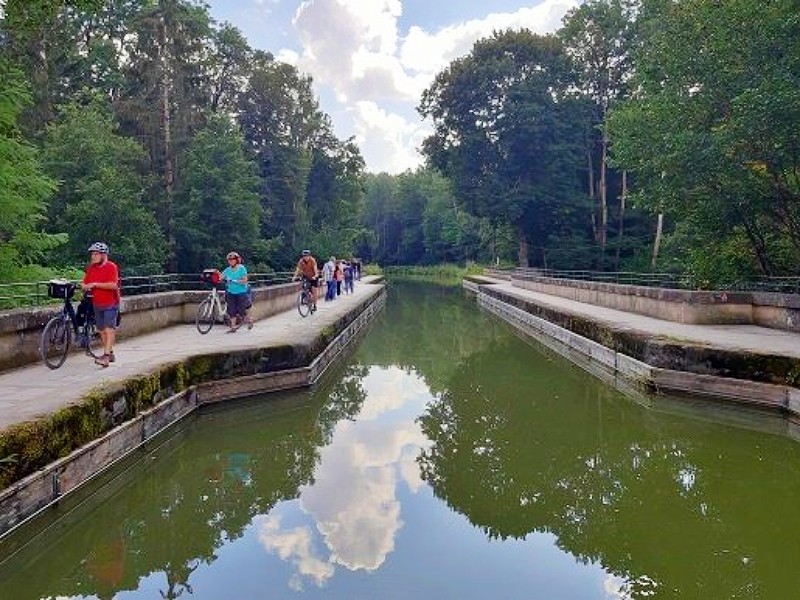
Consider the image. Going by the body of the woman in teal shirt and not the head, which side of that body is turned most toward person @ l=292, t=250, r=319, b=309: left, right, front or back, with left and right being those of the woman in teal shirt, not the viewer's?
back

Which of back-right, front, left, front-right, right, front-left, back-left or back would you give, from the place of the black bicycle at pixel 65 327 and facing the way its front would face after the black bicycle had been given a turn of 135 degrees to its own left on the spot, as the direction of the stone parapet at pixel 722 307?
front

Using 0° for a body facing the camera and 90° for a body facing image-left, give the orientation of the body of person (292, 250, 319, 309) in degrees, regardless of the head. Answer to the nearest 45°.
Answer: approximately 0°

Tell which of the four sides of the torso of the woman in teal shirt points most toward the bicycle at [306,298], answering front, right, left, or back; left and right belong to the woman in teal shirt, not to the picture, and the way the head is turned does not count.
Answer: back

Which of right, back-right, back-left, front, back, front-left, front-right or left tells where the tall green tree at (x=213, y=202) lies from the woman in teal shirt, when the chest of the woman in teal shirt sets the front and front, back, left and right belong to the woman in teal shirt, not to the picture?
back-right

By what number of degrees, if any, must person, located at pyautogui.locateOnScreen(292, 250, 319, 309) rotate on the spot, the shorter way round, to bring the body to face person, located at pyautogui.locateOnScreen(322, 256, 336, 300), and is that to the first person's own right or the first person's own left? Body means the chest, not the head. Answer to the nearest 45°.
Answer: approximately 180°

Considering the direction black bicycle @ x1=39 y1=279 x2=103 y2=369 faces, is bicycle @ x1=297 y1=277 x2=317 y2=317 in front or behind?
behind

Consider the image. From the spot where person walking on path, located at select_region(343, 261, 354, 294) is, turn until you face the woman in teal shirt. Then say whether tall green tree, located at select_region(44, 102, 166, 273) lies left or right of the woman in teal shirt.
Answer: right

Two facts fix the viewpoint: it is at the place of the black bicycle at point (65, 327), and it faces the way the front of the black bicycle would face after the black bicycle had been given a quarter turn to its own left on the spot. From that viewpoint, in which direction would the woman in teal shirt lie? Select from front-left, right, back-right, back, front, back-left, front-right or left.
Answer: left

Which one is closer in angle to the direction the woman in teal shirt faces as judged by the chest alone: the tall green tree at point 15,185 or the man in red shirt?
the man in red shirt

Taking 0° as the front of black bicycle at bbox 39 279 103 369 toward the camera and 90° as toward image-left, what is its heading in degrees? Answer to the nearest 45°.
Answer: approximately 45°

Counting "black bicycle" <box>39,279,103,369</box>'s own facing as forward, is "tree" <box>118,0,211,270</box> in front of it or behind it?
behind
